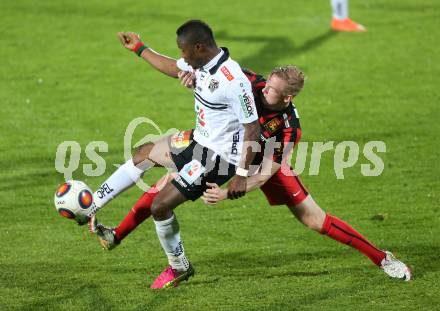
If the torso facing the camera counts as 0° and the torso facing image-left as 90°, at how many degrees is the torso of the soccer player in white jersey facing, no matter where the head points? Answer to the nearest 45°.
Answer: approximately 45°

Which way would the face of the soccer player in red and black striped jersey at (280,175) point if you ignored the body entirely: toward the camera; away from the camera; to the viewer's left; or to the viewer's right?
to the viewer's left

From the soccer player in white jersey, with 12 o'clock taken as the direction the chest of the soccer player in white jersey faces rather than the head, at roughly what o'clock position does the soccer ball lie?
The soccer ball is roughly at 2 o'clock from the soccer player in white jersey.
